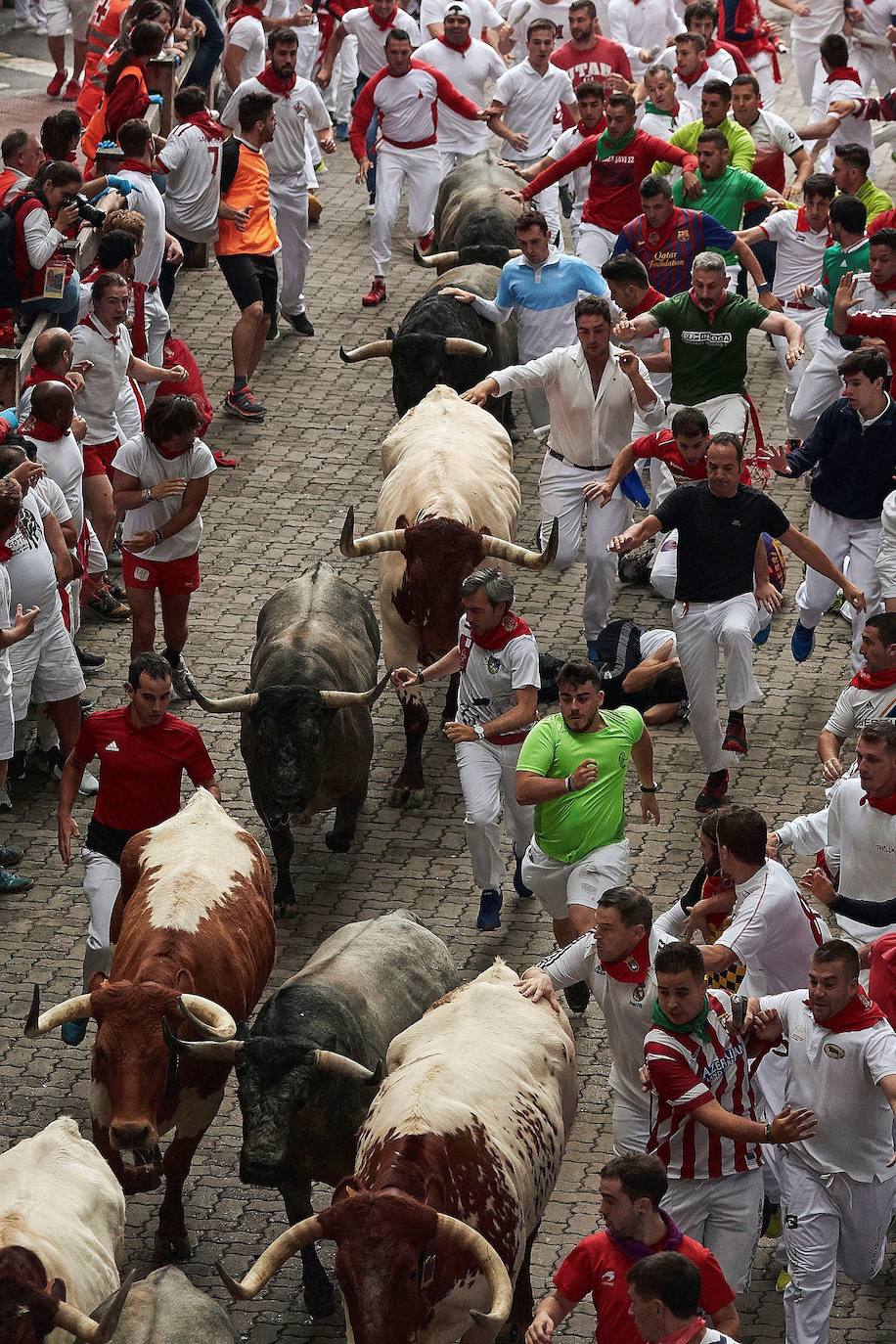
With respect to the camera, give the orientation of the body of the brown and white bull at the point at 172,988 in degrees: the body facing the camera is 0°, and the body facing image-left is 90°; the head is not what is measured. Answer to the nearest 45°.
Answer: approximately 0°

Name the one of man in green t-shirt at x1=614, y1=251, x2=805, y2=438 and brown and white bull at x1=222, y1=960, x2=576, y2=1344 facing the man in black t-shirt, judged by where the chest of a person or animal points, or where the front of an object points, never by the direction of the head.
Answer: the man in green t-shirt

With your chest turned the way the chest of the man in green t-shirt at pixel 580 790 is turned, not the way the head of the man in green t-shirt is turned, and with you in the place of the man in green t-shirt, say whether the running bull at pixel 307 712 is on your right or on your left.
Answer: on your right

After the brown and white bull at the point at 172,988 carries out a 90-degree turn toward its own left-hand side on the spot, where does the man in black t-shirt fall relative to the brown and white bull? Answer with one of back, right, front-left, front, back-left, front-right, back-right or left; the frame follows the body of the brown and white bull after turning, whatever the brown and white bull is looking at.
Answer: front-left

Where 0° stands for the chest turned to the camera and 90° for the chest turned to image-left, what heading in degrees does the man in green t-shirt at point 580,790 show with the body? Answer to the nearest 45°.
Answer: approximately 0°

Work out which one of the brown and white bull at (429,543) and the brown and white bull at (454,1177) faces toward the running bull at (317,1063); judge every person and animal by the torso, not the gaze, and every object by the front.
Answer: the brown and white bull at (429,543)

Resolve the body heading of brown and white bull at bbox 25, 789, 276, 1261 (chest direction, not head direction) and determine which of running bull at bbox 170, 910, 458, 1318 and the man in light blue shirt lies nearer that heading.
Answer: the running bull

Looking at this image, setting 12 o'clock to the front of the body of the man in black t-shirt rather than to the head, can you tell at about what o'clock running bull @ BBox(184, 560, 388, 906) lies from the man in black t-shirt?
The running bull is roughly at 2 o'clock from the man in black t-shirt.

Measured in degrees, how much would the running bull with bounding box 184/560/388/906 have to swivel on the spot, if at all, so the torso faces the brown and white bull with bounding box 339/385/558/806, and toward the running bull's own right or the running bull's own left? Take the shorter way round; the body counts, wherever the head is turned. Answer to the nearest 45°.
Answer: approximately 135° to the running bull's own left

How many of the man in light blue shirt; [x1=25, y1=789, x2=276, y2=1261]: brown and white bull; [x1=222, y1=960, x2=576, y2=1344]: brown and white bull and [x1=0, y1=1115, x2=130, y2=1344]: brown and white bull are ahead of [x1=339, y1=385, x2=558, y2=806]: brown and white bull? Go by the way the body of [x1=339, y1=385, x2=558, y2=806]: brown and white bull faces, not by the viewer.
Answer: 3
